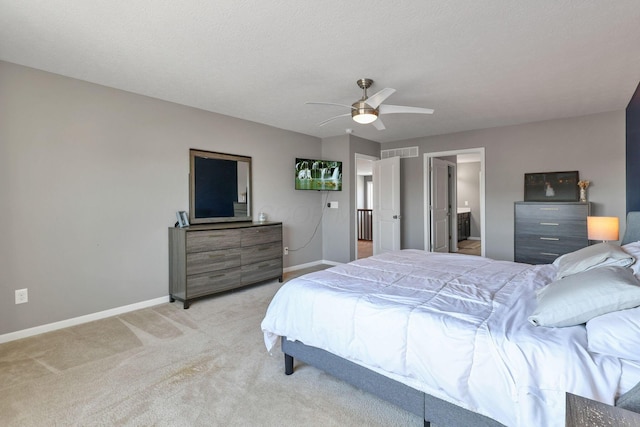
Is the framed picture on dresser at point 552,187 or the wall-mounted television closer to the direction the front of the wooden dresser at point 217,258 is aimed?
the framed picture on dresser

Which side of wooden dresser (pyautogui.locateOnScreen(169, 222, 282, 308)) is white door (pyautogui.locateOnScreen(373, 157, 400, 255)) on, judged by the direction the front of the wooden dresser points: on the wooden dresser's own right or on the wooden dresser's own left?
on the wooden dresser's own left

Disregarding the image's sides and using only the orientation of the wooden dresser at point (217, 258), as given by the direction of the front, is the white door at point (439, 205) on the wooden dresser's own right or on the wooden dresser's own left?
on the wooden dresser's own left

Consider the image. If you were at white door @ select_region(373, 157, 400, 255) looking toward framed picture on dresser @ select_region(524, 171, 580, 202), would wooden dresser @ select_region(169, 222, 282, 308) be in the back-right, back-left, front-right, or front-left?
back-right

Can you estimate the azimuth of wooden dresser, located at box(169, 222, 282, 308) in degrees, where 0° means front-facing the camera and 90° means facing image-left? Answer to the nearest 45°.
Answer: approximately 315°

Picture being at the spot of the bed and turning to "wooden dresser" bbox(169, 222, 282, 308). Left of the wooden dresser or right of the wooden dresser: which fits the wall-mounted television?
right

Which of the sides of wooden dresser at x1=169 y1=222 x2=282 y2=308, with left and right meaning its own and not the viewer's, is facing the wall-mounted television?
left
